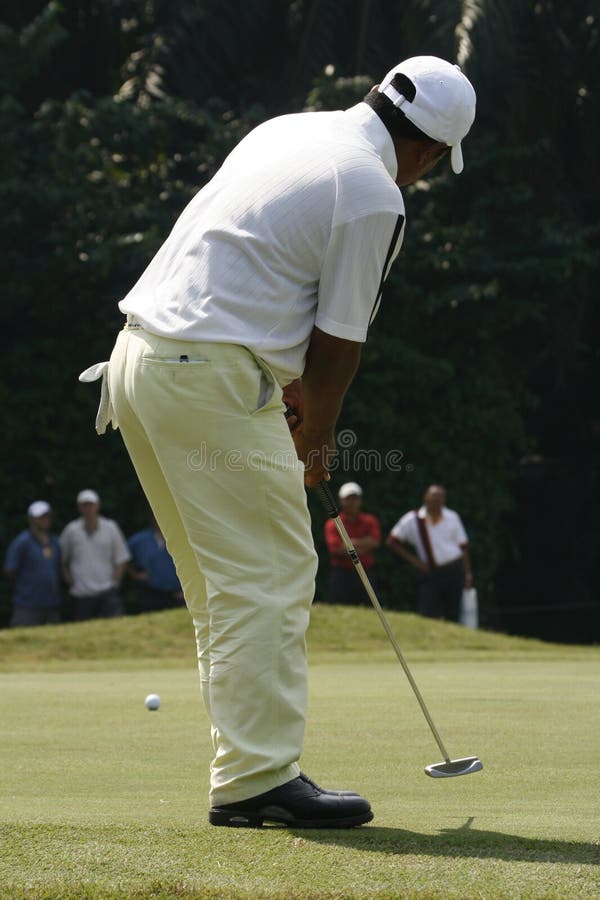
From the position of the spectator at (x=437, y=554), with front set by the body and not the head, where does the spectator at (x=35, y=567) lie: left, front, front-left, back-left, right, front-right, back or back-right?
right

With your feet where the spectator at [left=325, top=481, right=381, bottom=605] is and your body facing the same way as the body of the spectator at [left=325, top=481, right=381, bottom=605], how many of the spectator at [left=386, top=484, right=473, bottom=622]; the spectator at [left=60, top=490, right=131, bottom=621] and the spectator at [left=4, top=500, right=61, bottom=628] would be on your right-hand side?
2

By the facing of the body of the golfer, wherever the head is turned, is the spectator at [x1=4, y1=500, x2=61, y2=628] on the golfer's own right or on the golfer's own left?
on the golfer's own left

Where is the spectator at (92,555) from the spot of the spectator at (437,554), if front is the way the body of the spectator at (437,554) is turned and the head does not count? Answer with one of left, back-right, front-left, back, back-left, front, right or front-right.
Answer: right

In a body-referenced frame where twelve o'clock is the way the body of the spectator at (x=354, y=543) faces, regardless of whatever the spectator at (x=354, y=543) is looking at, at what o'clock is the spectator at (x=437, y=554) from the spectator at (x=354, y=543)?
the spectator at (x=437, y=554) is roughly at 8 o'clock from the spectator at (x=354, y=543).

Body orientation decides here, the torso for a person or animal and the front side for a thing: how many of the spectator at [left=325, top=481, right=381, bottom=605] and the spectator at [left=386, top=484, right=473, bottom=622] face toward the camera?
2

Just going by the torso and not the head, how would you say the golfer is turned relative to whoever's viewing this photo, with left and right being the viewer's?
facing away from the viewer and to the right of the viewer
